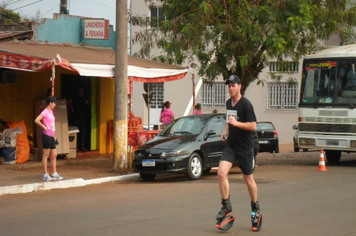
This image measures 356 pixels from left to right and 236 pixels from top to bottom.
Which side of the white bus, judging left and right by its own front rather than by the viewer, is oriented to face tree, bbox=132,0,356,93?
right

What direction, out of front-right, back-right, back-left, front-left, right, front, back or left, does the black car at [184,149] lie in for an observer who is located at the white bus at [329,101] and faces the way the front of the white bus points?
front-right

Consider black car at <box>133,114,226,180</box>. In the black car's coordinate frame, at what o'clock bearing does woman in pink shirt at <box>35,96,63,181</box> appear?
The woman in pink shirt is roughly at 1 o'clock from the black car.

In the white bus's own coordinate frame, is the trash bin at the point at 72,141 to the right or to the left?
on its right

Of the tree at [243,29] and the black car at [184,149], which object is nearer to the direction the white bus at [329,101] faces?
the black car

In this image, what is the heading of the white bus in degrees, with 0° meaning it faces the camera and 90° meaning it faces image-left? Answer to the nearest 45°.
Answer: approximately 0°

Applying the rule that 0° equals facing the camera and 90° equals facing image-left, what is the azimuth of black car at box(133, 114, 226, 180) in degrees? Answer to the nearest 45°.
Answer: approximately 45°

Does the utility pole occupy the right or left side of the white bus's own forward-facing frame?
on its right

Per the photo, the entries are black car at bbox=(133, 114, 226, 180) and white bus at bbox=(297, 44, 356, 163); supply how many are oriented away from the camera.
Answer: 0

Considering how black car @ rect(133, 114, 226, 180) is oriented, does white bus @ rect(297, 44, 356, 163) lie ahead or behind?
behind

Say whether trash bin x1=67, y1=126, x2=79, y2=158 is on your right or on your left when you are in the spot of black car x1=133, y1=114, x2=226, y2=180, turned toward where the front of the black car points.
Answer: on your right
